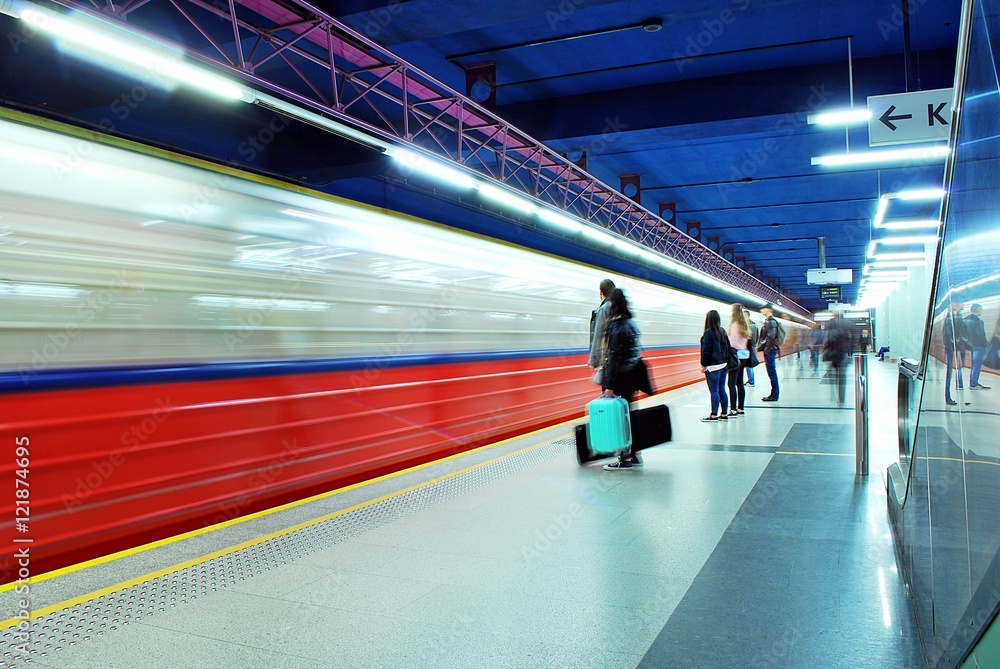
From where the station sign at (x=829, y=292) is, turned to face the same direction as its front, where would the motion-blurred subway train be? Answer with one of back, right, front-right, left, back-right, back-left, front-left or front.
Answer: front

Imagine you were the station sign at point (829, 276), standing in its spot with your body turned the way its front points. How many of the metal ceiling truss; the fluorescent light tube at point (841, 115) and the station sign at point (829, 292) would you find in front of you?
2

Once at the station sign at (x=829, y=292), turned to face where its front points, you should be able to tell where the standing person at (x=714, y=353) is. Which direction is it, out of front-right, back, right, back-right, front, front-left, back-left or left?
front

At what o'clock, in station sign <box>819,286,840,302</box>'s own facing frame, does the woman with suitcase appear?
The woman with suitcase is roughly at 12 o'clock from the station sign.

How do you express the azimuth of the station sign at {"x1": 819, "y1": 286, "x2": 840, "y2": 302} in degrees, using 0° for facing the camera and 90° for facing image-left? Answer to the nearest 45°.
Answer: approximately 0°

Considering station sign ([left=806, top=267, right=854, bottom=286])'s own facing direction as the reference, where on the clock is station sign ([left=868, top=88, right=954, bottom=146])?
station sign ([left=868, top=88, right=954, bottom=146]) is roughly at 12 o'clock from station sign ([left=806, top=267, right=854, bottom=286]).

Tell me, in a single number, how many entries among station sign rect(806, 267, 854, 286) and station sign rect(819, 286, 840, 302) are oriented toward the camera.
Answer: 2

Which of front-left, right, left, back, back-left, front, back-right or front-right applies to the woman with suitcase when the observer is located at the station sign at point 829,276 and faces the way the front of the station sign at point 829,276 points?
front

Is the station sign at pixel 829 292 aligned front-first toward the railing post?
yes

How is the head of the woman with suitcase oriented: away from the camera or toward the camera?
away from the camera

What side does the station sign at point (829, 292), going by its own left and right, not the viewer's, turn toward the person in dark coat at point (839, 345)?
front

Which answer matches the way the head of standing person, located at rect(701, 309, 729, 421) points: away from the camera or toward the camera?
away from the camera

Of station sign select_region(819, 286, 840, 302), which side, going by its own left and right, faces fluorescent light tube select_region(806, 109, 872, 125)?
front

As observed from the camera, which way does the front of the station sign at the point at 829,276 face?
facing the viewer

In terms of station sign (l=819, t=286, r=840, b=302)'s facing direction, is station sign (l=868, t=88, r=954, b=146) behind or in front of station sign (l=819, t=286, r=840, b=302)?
in front

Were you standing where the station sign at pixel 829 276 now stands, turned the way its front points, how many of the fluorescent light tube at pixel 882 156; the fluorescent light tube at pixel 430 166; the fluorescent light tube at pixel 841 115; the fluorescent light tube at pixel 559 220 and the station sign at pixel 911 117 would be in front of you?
5

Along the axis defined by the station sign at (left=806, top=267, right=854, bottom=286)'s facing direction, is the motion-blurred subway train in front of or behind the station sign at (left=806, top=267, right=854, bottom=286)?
in front

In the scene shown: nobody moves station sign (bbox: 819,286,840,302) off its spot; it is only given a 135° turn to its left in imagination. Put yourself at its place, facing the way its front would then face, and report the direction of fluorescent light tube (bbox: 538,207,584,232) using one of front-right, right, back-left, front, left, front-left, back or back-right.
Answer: back-right
